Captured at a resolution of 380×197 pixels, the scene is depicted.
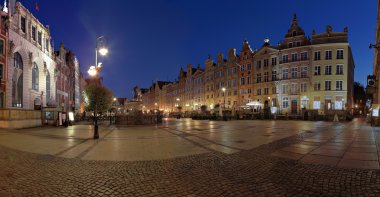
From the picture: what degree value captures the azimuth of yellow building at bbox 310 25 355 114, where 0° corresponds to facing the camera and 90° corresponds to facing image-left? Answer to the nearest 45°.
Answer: approximately 0°
